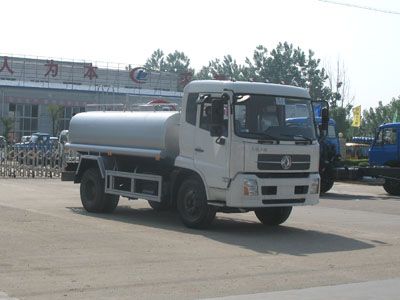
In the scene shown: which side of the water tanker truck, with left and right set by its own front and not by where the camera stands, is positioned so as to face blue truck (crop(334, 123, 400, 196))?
left

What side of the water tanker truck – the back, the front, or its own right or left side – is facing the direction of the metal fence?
back

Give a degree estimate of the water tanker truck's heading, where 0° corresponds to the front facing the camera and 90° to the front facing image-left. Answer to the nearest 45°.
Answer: approximately 315°
